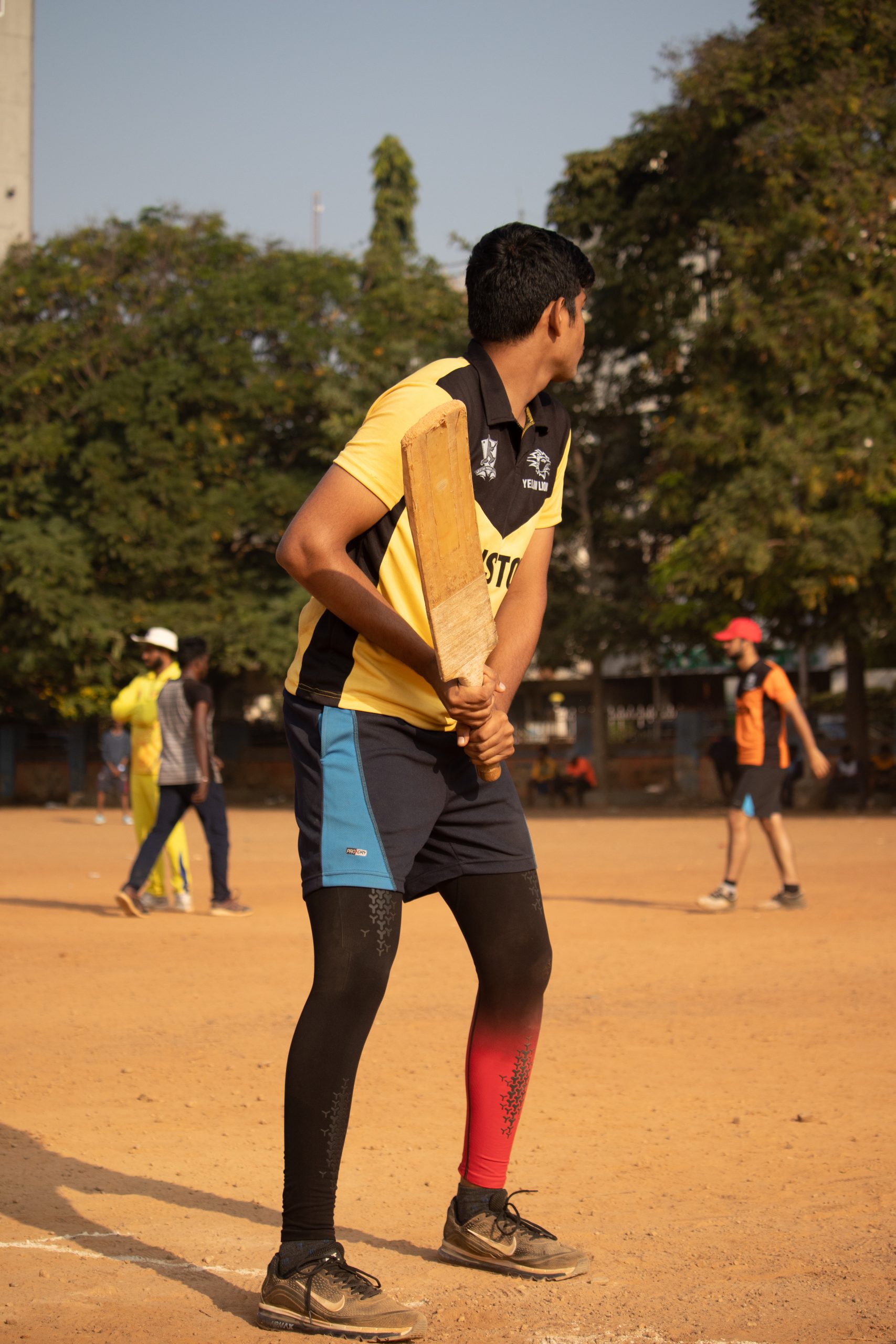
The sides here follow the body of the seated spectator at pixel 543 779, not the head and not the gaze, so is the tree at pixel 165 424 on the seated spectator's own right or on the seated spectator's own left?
on the seated spectator's own right

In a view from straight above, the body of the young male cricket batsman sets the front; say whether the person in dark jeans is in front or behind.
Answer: behind

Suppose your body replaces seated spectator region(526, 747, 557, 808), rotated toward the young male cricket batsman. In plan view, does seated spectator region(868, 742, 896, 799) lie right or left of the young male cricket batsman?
left

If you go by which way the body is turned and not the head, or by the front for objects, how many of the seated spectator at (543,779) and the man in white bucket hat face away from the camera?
0

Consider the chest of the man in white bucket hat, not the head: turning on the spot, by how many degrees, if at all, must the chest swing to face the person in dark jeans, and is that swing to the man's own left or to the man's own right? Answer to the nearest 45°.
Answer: approximately 45° to the man's own left

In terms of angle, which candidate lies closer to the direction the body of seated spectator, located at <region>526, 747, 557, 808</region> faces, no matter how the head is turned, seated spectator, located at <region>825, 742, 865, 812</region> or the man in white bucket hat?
the man in white bucket hat

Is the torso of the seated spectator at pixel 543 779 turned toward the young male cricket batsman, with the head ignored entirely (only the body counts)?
yes

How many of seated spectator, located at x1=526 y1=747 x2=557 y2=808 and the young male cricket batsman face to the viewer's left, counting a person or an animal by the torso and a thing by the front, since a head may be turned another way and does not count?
0
